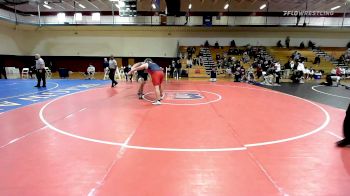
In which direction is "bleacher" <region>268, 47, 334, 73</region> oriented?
toward the camera

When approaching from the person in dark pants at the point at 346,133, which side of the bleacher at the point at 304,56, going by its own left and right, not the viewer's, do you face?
front

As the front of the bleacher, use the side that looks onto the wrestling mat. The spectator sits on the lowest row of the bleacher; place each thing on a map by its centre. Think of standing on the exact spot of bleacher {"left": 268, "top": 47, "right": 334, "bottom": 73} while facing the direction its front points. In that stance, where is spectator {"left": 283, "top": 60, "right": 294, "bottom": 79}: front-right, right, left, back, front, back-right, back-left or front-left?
front
